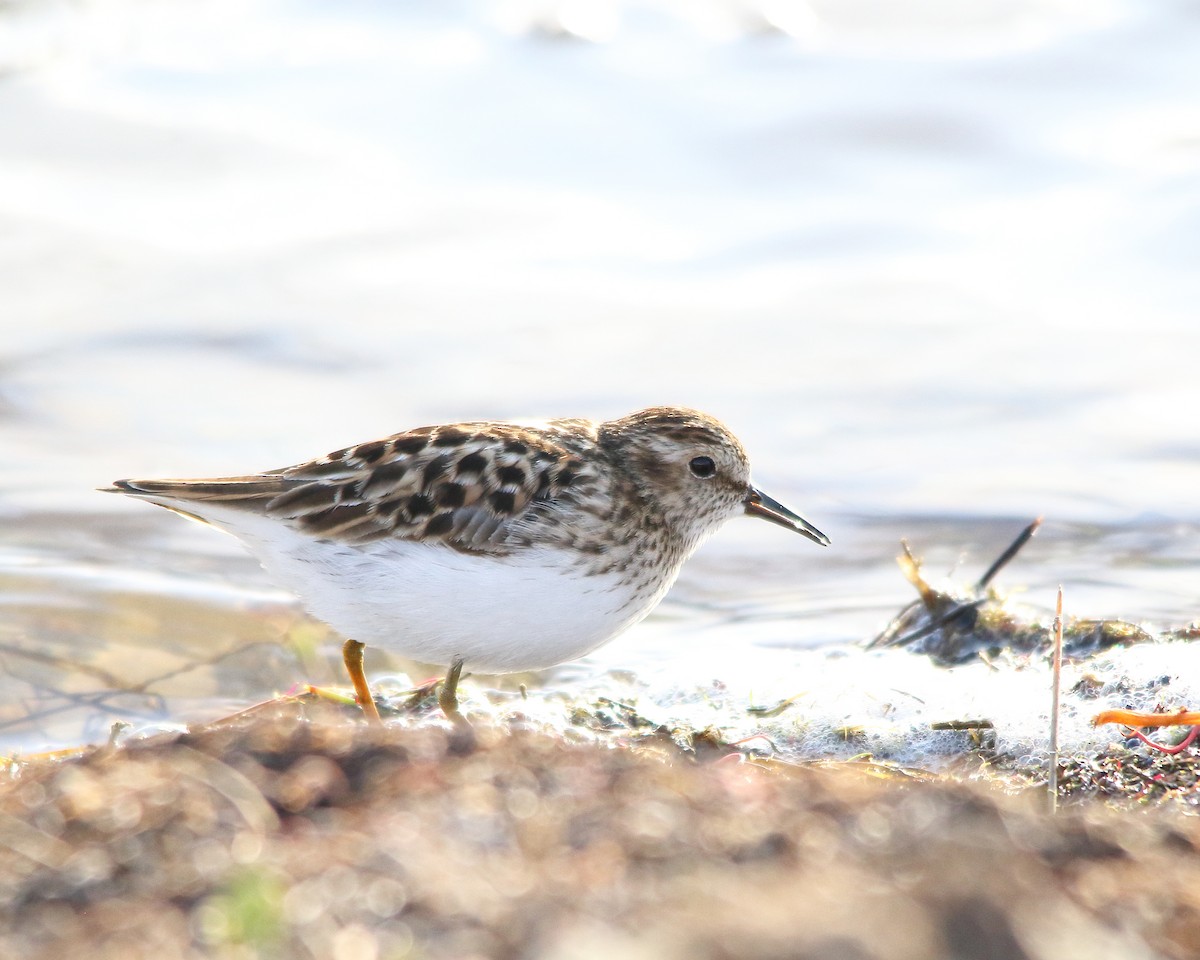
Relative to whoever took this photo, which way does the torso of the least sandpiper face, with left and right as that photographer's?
facing to the right of the viewer
